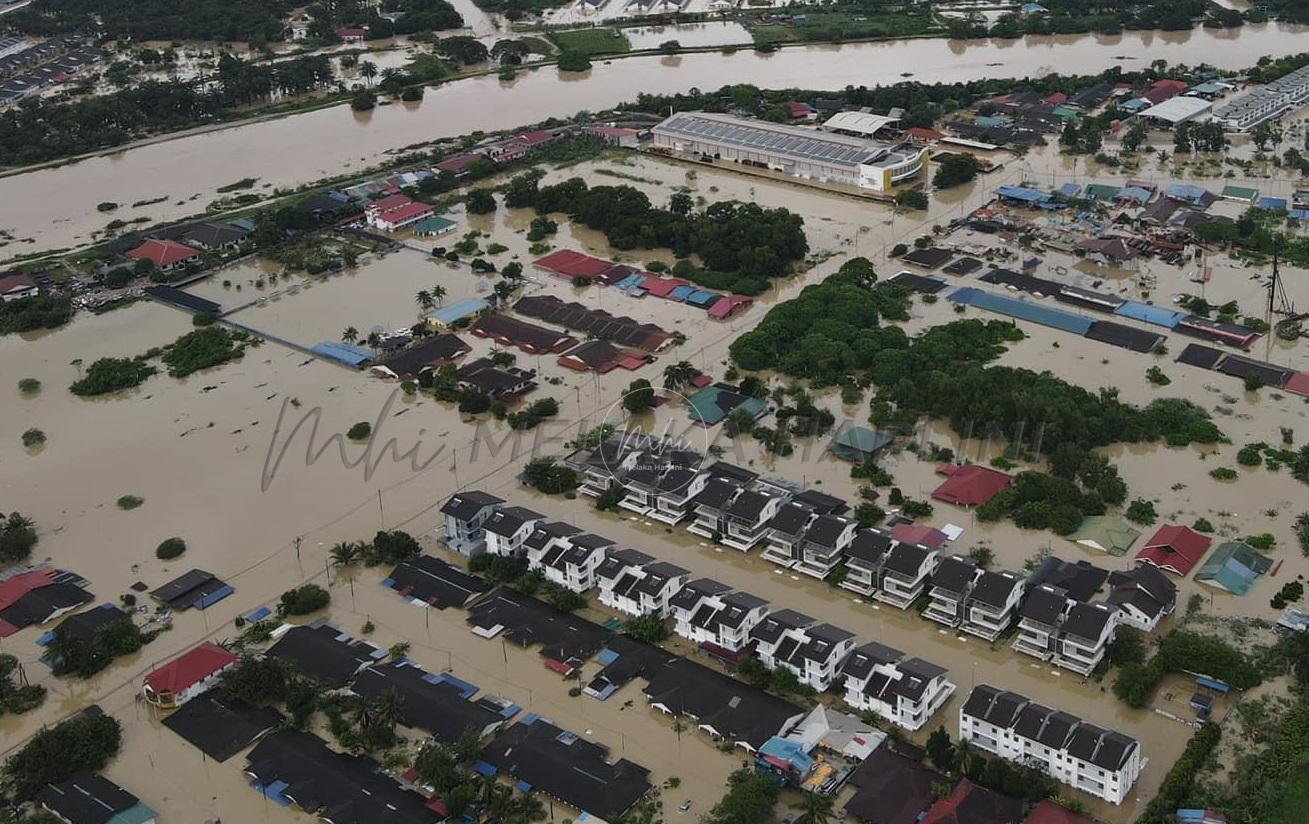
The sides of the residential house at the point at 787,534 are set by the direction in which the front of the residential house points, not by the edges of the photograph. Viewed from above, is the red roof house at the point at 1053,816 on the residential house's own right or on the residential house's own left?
on the residential house's own left

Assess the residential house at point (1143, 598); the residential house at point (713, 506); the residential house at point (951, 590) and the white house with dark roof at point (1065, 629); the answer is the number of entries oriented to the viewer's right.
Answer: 0

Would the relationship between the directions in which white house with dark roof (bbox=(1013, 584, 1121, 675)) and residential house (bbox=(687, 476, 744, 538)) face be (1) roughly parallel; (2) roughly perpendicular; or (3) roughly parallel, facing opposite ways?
roughly parallel

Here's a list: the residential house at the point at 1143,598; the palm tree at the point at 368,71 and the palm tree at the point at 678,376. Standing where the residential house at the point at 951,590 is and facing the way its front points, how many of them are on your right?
2

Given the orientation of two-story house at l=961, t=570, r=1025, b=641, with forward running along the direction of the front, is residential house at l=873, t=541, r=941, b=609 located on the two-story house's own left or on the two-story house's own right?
on the two-story house's own right

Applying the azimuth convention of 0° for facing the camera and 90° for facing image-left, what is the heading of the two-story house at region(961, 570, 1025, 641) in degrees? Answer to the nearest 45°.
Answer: approximately 45°

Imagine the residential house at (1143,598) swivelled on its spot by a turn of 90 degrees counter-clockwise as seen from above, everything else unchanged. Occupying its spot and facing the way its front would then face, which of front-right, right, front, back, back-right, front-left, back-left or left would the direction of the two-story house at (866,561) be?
back-right

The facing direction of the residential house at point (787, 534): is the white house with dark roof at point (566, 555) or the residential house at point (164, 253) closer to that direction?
the white house with dark roof

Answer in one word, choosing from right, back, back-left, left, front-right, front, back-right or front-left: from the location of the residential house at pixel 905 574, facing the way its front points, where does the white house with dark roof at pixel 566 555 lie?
front-right

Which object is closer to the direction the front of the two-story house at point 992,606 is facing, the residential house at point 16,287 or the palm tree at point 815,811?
the palm tree

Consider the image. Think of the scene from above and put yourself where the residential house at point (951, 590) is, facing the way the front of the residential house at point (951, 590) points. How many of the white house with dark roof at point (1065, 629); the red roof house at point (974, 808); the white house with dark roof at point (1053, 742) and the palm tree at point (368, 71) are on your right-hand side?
1

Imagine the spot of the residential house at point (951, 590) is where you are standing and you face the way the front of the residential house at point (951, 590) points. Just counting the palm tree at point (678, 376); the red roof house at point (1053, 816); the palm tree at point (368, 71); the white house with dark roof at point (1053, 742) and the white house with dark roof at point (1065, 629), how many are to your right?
2

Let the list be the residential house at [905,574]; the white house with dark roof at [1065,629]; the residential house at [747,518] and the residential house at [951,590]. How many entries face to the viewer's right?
0

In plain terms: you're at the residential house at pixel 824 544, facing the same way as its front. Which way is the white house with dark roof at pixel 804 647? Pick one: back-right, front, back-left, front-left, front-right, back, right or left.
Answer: front-left

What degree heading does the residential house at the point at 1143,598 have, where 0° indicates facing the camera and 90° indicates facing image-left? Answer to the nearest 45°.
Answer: approximately 45°

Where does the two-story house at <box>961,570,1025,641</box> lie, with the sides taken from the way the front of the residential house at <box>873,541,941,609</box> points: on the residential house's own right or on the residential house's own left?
on the residential house's own left

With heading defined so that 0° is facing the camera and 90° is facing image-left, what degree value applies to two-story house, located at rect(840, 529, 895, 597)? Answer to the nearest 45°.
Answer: approximately 45°

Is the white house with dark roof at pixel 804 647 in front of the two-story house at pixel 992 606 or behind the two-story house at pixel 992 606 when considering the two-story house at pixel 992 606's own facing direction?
in front
